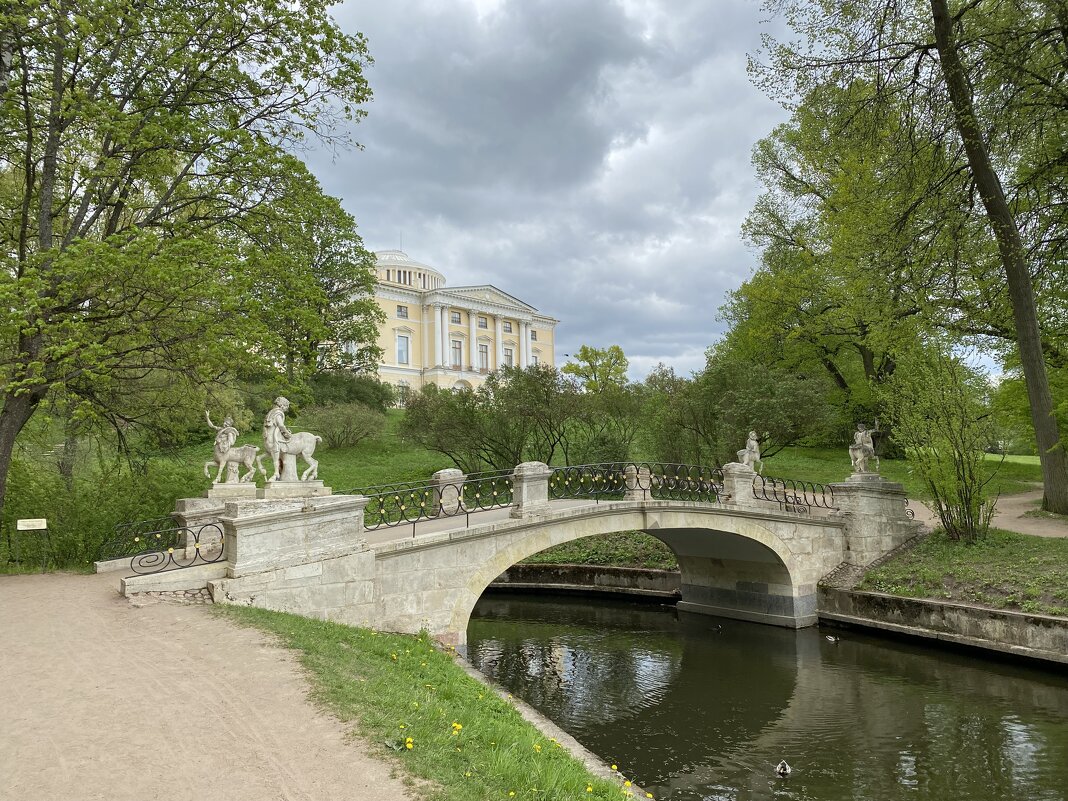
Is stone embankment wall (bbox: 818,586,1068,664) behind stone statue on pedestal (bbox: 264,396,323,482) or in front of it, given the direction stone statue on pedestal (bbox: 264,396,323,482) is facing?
behind

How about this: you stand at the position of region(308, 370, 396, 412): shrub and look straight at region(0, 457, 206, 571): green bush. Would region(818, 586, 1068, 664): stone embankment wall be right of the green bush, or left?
left

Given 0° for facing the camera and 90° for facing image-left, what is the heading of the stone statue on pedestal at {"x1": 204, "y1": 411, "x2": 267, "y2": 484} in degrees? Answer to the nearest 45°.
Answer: approximately 90°

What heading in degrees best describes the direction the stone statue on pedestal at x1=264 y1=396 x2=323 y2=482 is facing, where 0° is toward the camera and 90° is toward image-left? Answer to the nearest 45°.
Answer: approximately 90°

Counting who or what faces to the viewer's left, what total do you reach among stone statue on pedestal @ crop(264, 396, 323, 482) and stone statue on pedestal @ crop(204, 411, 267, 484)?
2

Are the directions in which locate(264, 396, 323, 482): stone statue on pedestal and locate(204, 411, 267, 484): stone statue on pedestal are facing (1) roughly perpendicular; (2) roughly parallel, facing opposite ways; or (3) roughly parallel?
roughly parallel

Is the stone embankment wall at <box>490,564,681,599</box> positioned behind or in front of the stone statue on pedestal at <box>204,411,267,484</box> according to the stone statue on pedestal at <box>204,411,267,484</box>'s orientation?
behind

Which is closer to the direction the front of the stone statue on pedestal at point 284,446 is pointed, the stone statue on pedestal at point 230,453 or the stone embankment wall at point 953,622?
the stone statue on pedestal

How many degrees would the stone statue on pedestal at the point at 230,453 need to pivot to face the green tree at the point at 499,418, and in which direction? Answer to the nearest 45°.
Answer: approximately 135° to its right
